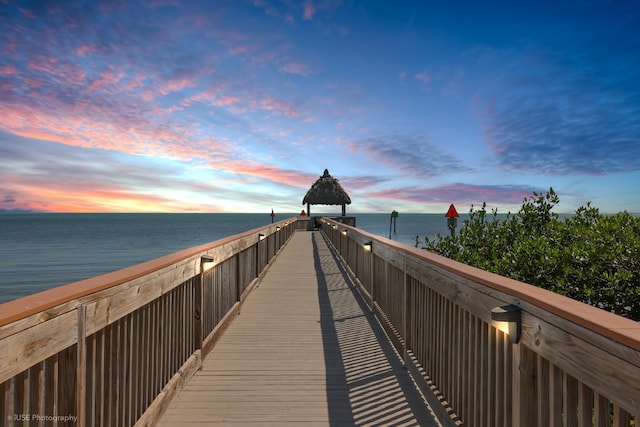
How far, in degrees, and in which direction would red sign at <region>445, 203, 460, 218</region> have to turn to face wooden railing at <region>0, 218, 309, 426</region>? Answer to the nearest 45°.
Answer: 0° — it already faces it

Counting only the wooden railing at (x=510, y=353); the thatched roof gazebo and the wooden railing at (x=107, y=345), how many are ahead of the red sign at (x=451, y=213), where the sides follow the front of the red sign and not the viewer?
2

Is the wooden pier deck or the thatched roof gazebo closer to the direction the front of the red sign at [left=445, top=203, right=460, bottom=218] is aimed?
the wooden pier deck

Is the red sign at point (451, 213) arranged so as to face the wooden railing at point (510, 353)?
yes

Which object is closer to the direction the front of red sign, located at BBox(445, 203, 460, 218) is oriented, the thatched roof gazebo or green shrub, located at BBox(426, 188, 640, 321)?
the green shrub

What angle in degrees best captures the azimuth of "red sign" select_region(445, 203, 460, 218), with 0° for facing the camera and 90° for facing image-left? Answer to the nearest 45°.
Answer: approximately 0°

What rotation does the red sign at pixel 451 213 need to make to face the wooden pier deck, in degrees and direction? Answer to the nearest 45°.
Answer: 0° — it already faces it
